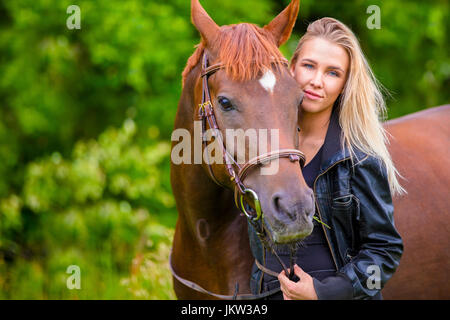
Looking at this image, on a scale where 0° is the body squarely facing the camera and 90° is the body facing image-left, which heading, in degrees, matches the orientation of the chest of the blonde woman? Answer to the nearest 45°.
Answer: approximately 45°
